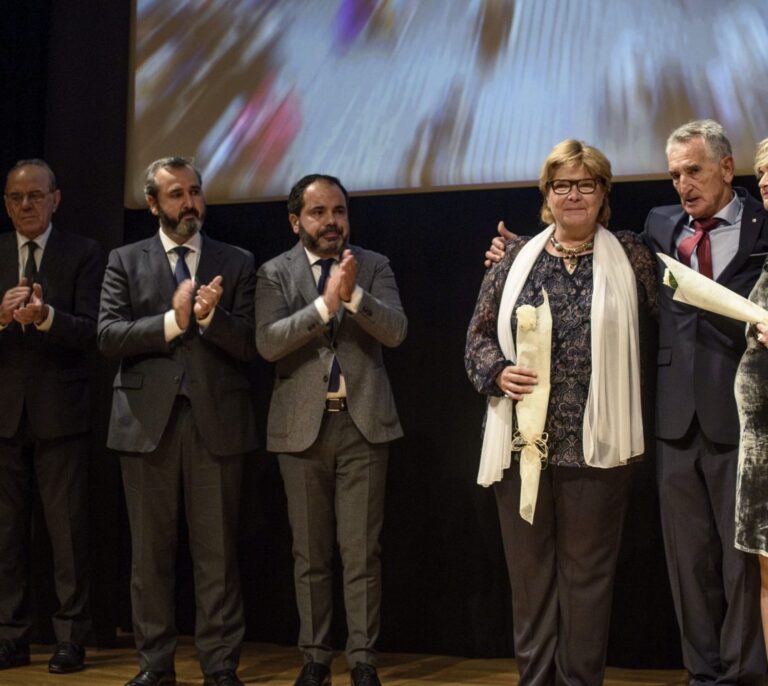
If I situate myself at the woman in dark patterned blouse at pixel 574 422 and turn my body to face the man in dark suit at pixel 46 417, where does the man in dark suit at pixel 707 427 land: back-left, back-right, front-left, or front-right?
back-right

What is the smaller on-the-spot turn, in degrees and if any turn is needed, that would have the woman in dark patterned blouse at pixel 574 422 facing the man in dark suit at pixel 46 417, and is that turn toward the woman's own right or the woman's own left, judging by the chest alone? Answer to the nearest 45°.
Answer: approximately 90° to the woman's own right

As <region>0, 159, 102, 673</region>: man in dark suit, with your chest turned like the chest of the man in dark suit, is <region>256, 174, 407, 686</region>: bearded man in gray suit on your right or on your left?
on your left

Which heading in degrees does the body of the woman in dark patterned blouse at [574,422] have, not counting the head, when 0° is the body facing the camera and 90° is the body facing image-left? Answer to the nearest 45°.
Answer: approximately 0°

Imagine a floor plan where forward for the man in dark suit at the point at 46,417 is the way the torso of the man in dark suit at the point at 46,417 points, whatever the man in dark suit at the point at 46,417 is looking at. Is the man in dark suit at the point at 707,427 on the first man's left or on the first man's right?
on the first man's left

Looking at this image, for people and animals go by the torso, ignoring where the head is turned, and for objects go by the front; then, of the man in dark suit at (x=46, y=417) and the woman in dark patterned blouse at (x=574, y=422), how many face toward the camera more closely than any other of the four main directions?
2

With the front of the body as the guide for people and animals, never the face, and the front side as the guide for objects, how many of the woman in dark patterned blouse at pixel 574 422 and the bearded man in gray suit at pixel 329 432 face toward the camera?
2

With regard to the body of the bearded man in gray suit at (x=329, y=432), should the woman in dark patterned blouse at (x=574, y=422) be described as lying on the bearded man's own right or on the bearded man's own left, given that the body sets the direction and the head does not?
on the bearded man's own left
